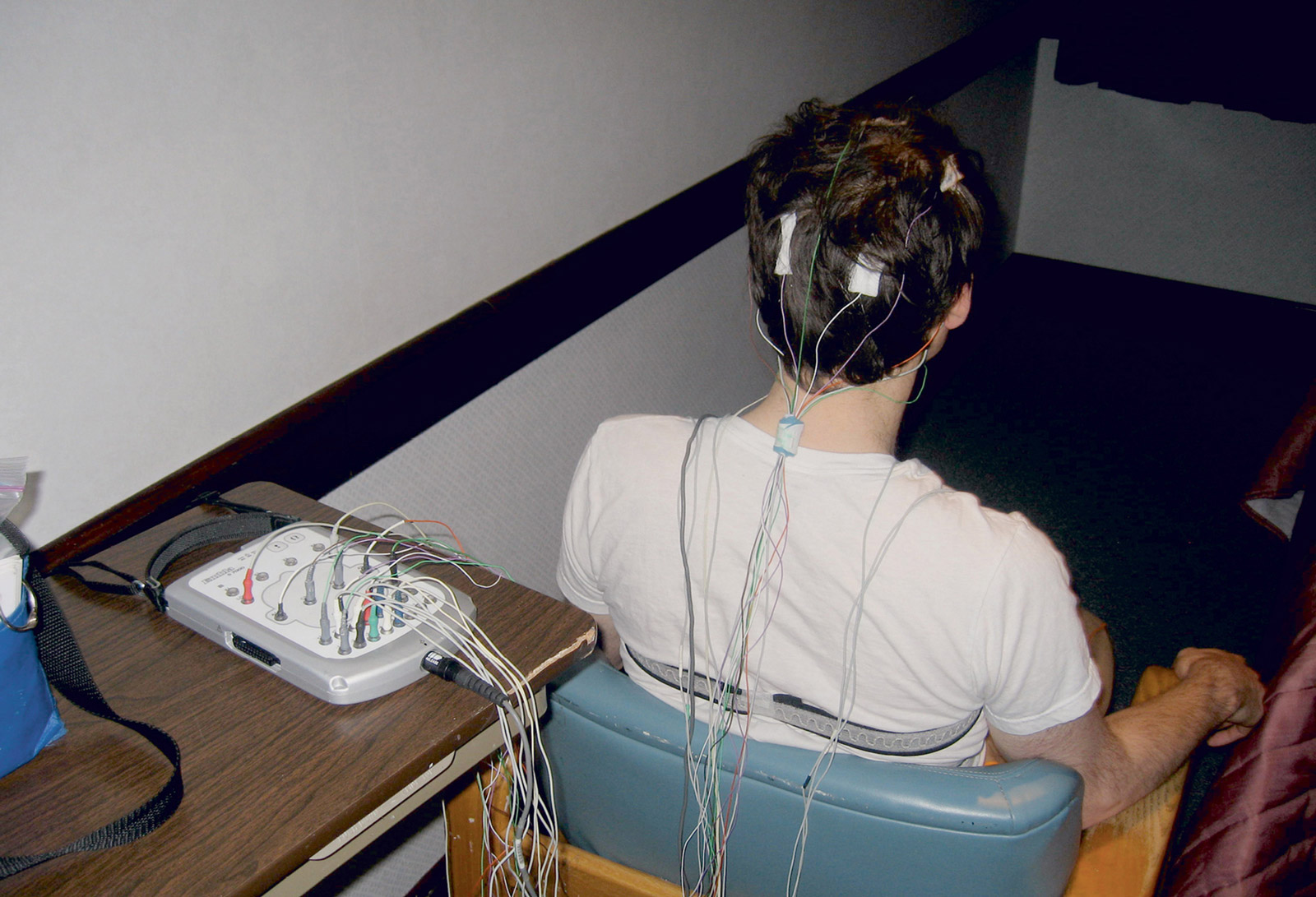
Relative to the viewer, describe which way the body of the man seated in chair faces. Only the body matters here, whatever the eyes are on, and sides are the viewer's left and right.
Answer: facing away from the viewer and to the right of the viewer
